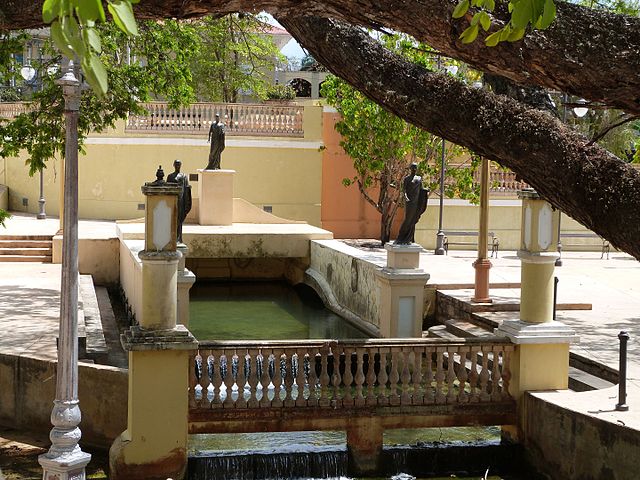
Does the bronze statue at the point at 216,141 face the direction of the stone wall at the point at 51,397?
yes

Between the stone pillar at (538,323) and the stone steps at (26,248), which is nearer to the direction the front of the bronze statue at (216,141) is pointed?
the stone pillar

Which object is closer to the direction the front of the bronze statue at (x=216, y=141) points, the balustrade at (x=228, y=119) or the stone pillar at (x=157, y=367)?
the stone pillar

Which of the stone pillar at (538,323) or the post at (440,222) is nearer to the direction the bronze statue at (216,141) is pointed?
the stone pillar

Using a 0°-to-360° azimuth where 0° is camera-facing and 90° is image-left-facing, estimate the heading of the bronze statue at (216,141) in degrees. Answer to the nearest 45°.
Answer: approximately 0°

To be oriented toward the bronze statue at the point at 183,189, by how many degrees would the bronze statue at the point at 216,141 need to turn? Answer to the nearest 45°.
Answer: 0° — it already faces it

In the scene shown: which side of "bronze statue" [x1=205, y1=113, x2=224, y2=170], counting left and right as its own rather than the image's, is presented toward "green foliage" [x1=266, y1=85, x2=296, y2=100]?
back

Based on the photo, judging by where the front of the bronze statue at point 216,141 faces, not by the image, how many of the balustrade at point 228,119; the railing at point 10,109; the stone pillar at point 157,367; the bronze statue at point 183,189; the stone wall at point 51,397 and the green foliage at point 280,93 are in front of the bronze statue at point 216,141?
3

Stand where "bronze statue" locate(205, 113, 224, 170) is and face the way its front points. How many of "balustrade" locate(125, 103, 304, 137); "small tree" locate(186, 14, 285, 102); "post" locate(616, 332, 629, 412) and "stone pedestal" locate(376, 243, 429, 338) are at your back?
2

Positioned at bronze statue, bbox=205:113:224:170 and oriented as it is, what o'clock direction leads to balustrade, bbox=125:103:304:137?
The balustrade is roughly at 6 o'clock from the bronze statue.

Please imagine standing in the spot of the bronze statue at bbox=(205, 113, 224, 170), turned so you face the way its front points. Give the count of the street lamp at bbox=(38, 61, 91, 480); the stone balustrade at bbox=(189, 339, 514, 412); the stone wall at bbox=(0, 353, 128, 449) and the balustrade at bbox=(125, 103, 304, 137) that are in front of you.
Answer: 3

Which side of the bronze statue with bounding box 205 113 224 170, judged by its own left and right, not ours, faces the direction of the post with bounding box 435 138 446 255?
left

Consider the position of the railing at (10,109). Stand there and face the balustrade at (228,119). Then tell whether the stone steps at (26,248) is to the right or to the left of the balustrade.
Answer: right
